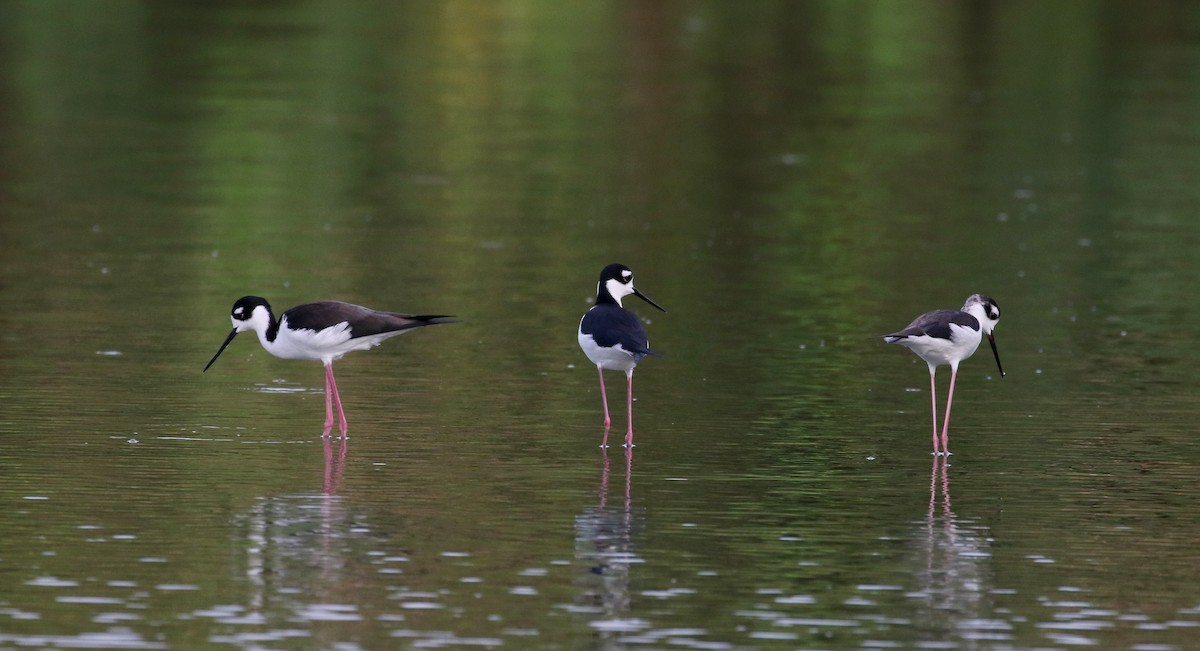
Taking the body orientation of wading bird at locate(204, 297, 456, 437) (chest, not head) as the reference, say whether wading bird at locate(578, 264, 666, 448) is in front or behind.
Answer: behind

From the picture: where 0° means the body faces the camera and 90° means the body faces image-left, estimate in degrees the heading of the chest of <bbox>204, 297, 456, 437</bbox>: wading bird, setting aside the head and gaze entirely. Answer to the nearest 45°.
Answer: approximately 90°

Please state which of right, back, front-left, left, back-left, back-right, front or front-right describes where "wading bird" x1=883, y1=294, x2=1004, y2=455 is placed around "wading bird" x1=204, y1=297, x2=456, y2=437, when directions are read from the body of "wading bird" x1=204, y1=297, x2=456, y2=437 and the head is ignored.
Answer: back
